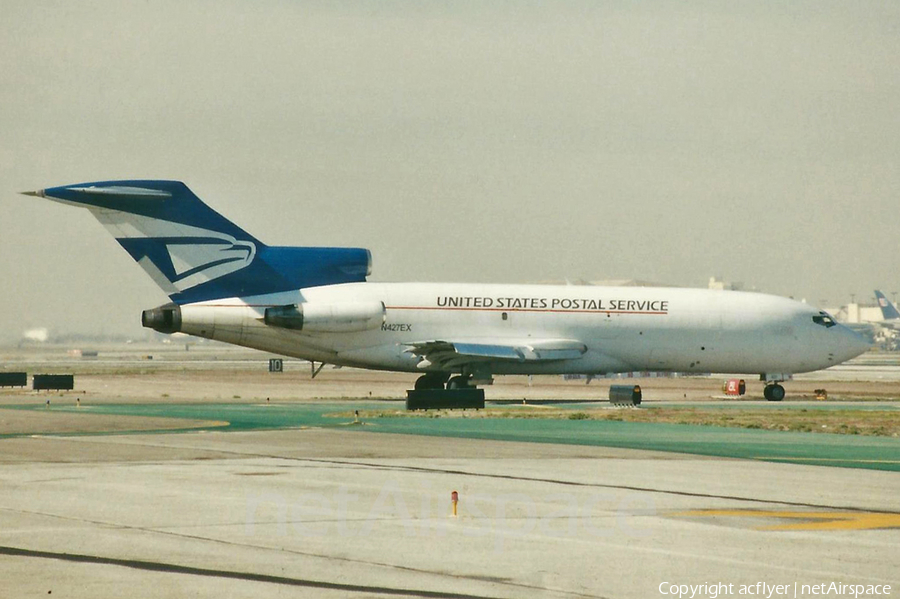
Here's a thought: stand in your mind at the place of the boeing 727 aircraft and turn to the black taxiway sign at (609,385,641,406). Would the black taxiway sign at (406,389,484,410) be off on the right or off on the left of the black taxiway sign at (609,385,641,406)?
right

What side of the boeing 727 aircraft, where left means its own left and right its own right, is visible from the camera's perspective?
right
